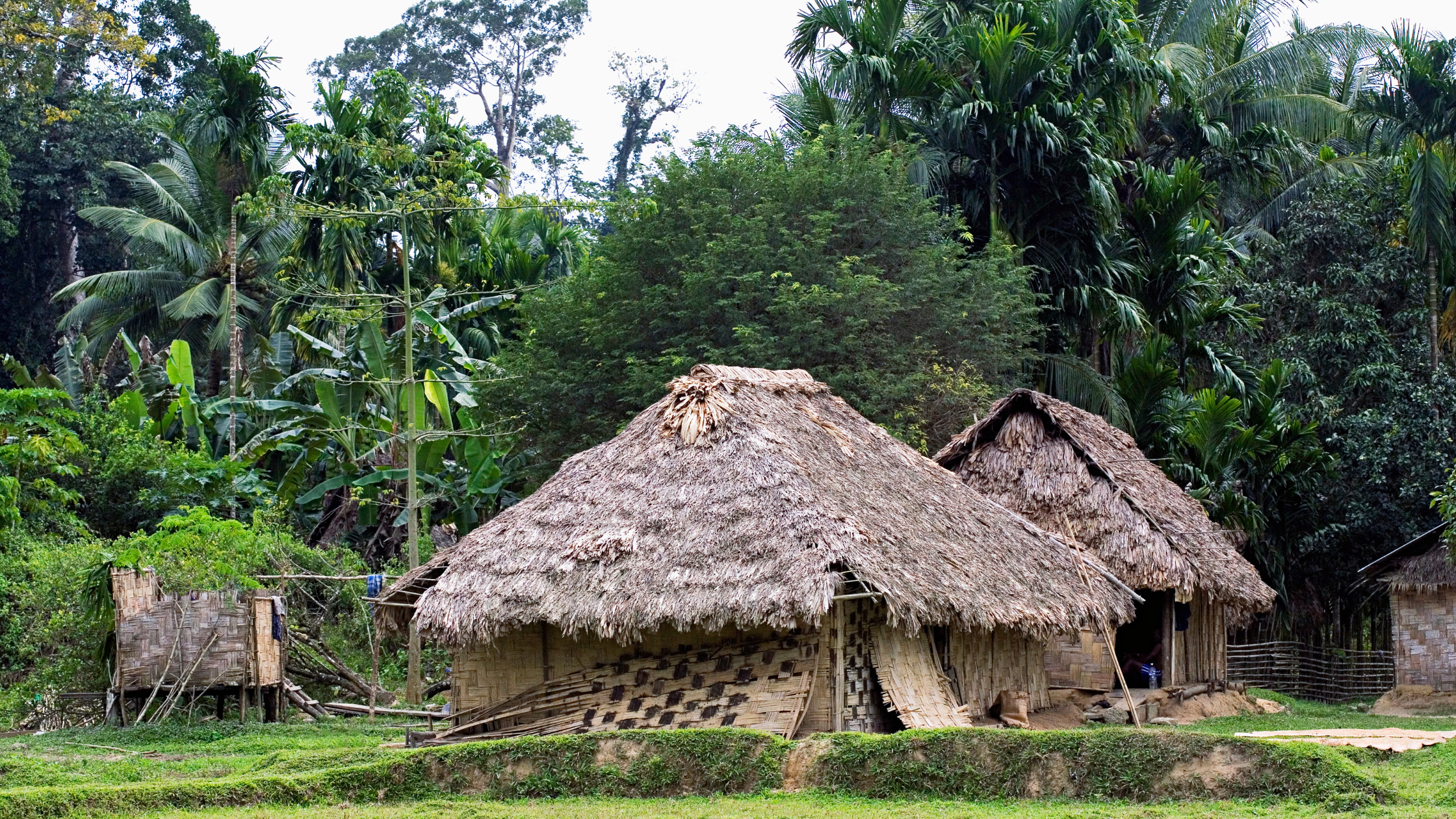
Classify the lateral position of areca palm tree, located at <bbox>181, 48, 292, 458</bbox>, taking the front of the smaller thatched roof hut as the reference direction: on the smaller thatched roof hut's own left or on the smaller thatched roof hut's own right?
on the smaller thatched roof hut's own right

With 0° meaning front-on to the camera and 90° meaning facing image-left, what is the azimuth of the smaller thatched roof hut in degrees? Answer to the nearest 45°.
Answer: approximately 45°

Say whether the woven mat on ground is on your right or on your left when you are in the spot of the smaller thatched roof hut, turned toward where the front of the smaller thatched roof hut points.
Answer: on your left

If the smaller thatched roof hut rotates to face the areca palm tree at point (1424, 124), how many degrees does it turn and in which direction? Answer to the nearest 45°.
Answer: approximately 180°

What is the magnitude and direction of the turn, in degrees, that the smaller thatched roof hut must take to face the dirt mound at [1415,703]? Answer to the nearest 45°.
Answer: approximately 135° to its left

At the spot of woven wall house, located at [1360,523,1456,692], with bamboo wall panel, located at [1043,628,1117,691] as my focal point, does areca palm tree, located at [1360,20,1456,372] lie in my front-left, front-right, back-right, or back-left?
back-right

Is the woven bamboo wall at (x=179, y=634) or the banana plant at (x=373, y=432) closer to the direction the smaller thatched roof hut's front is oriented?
the woven bamboo wall

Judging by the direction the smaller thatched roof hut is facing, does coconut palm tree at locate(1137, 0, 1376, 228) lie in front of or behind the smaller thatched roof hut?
behind

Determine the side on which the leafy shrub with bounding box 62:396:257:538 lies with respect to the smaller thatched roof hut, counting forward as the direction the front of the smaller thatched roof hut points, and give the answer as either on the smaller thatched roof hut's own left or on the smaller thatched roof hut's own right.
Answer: on the smaller thatched roof hut's own right

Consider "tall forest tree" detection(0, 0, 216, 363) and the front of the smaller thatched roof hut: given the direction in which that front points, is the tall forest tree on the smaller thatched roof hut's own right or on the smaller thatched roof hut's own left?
on the smaller thatched roof hut's own right

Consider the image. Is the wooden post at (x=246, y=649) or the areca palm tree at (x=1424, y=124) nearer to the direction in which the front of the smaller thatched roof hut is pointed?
the wooden post
